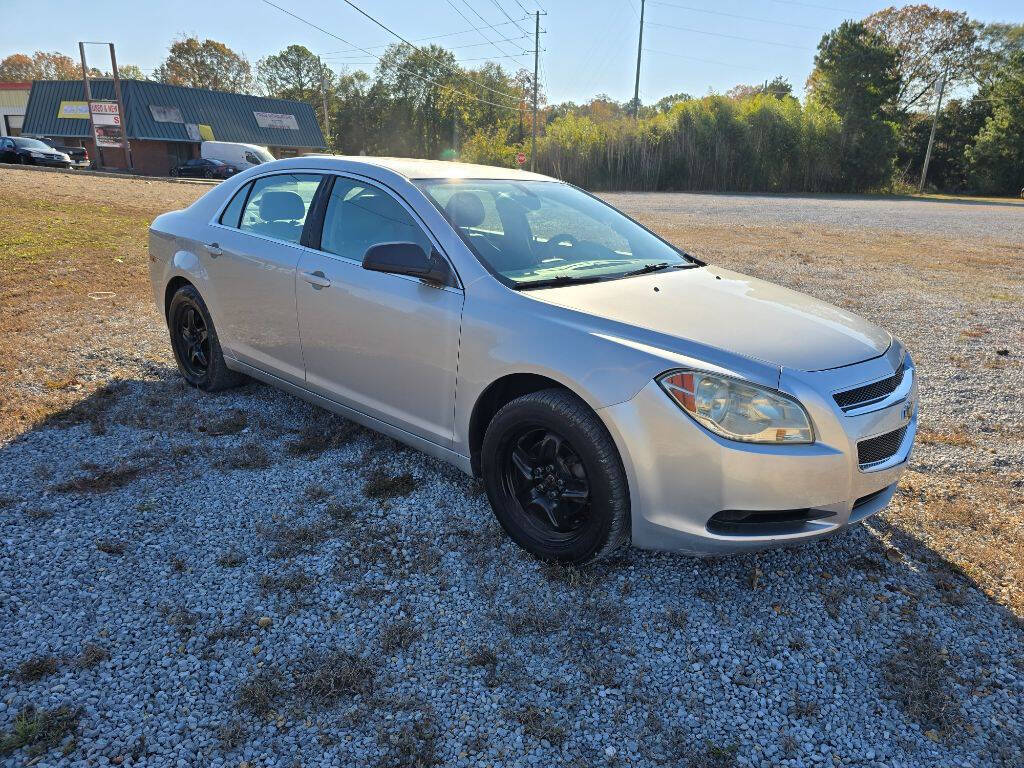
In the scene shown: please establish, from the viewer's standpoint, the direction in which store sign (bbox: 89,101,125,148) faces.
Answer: facing the viewer

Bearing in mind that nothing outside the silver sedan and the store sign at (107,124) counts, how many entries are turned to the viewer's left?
0

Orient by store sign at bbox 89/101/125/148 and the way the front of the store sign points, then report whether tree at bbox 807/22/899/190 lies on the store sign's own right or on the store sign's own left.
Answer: on the store sign's own left

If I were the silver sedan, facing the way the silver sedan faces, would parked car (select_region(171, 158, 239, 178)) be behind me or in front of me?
behind

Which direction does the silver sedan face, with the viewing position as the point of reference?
facing the viewer and to the right of the viewer

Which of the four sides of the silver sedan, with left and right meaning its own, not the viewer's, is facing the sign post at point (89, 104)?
back

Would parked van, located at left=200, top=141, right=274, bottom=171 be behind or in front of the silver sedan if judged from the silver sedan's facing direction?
behind

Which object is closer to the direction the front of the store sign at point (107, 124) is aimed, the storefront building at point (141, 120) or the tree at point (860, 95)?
the tree
